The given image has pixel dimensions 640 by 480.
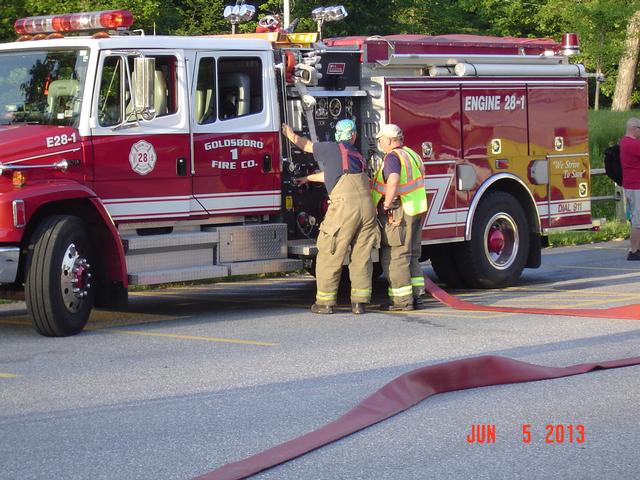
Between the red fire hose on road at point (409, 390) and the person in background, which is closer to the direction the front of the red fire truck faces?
the red fire hose on road

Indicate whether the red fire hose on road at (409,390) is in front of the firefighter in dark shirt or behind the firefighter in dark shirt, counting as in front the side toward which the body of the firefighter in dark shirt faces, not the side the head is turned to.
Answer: behind

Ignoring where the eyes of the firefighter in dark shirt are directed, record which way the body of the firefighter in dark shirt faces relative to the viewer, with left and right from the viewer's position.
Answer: facing away from the viewer and to the left of the viewer

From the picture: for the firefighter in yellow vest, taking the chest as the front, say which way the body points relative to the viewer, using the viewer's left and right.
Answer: facing away from the viewer and to the left of the viewer

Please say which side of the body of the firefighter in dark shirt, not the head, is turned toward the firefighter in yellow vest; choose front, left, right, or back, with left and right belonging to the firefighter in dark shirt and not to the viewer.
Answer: right

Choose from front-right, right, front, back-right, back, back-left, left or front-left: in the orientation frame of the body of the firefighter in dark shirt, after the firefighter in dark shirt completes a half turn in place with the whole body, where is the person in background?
left

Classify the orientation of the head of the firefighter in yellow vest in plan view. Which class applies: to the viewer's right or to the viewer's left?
to the viewer's left

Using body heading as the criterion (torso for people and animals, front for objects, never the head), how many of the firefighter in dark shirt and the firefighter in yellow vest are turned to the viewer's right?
0

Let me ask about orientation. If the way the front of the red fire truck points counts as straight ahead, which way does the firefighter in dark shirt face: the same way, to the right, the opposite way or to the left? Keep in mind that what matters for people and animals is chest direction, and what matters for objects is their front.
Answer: to the right

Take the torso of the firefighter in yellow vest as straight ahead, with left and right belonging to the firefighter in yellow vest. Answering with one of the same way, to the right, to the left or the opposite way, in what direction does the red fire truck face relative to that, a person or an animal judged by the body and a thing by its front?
to the left

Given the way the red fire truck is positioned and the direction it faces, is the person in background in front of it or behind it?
behind
